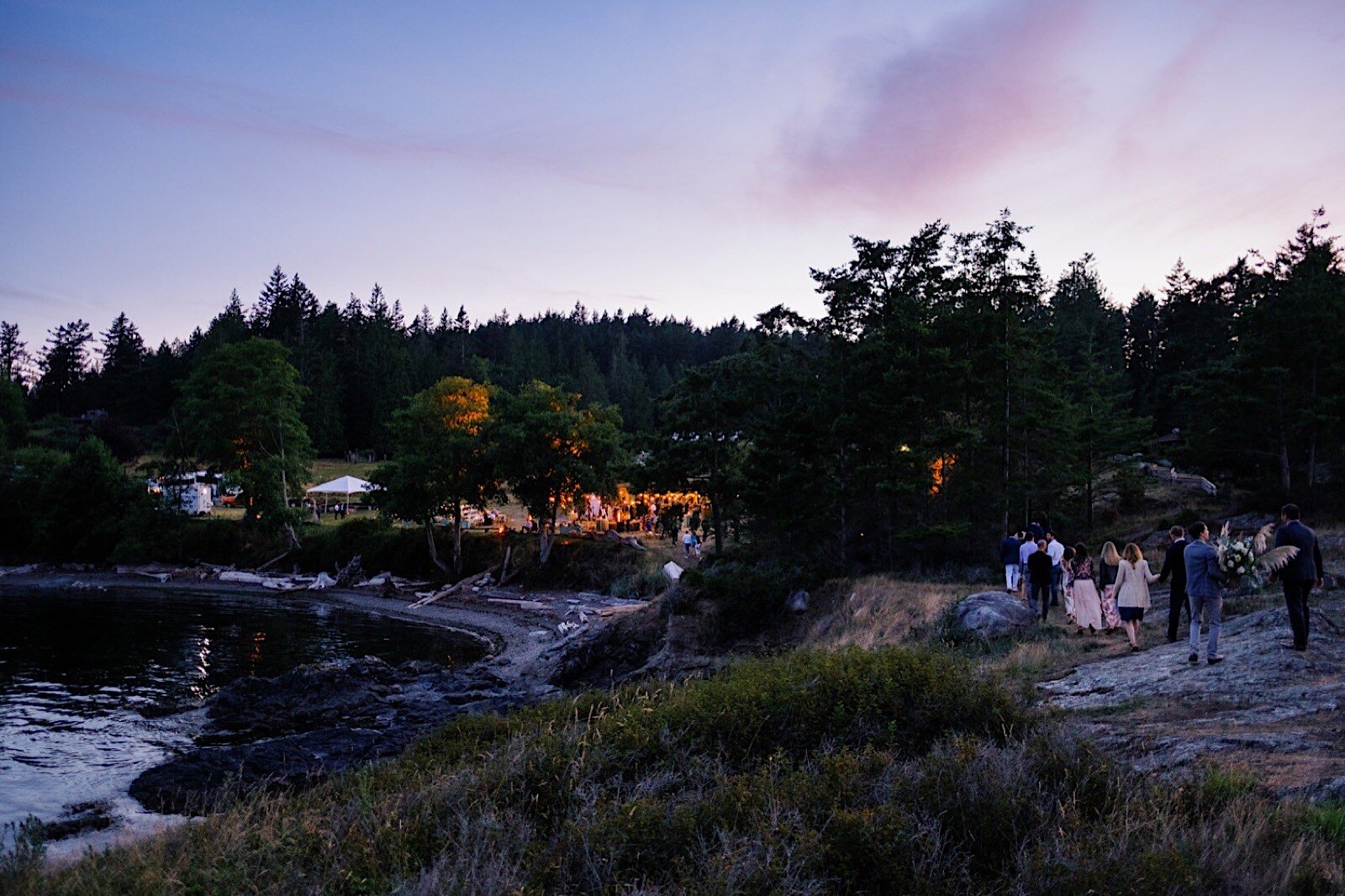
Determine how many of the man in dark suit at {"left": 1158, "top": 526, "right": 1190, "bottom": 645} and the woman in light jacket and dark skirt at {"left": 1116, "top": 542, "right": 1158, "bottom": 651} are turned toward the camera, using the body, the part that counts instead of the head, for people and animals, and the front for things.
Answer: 0

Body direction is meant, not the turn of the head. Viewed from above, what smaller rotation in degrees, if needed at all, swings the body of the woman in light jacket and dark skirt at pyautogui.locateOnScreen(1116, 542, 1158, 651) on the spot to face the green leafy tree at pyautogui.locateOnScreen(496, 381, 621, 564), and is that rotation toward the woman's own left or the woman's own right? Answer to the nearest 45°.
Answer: approximately 45° to the woman's own left

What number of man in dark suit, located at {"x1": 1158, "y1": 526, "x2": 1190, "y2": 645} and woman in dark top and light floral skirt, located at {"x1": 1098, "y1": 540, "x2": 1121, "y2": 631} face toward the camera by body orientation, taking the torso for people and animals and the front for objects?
0

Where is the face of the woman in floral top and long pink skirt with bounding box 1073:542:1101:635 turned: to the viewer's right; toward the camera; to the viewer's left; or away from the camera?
away from the camera

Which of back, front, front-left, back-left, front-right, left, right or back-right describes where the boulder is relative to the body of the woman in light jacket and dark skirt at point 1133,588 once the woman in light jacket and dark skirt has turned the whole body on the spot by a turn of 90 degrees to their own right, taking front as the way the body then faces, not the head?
back-left

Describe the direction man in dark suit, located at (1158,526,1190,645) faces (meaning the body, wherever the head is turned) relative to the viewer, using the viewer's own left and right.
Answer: facing away from the viewer and to the left of the viewer

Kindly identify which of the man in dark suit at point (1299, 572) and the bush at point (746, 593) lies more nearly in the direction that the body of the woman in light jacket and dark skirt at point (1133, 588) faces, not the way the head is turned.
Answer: the bush

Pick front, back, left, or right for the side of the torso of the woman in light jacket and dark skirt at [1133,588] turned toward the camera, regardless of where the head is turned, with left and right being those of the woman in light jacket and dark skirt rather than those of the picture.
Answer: back

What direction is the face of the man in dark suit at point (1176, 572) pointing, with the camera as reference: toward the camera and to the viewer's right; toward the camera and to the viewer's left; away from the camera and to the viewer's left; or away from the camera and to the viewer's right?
away from the camera and to the viewer's left

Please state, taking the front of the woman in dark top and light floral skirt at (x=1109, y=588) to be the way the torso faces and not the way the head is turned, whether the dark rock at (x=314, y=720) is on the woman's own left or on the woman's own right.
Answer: on the woman's own left

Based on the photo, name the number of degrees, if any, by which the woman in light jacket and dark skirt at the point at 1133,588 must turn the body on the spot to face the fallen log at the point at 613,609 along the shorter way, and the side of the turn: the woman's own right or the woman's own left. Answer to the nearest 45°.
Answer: approximately 45° to the woman's own left

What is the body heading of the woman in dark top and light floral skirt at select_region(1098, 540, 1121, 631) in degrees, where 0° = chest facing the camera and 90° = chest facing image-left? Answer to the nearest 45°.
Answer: approximately 135°

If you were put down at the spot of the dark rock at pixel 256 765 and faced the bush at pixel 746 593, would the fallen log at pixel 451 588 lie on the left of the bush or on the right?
left
